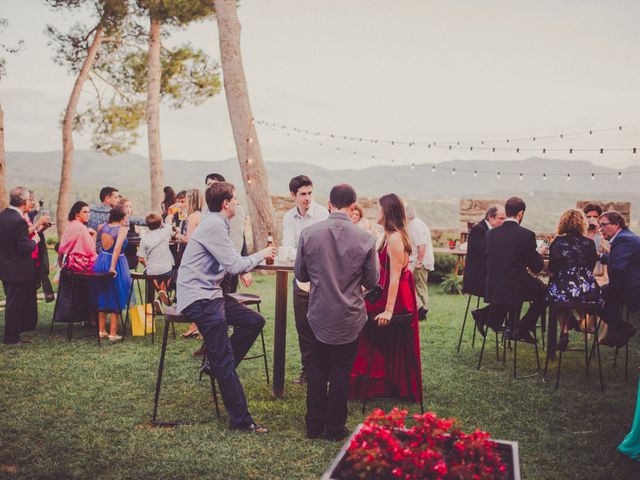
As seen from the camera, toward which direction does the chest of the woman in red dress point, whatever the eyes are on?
to the viewer's left

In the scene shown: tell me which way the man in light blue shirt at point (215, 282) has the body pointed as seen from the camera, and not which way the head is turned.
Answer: to the viewer's right

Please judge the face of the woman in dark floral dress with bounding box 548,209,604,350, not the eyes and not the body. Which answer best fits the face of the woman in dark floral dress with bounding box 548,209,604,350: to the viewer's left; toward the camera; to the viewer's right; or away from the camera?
away from the camera

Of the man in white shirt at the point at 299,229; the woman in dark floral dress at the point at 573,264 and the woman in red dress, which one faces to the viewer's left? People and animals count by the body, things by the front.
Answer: the woman in red dress

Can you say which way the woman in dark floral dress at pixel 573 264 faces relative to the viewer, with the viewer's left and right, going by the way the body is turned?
facing away from the viewer

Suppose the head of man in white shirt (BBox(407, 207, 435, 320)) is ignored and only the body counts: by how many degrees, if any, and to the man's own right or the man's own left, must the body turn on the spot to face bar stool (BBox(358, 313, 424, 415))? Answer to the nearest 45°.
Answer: approximately 90° to the man's own left

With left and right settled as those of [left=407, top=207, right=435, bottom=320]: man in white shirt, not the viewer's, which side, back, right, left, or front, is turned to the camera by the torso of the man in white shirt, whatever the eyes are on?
left

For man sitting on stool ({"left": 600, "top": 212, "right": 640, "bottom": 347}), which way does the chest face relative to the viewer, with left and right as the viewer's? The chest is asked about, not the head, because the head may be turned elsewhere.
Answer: facing to the left of the viewer

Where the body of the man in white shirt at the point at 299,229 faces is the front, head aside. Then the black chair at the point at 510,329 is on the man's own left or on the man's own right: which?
on the man's own left

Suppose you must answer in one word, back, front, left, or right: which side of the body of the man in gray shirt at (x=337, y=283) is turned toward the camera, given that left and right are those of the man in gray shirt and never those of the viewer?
back

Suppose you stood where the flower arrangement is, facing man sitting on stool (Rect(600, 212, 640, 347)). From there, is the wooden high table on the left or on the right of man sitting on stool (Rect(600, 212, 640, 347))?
left

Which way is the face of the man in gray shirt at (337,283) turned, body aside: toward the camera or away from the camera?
away from the camera

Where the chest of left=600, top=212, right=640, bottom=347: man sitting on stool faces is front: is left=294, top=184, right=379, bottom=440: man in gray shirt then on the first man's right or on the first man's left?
on the first man's left

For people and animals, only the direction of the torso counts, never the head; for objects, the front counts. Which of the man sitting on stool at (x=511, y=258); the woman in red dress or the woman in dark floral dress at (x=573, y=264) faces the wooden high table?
the woman in red dress

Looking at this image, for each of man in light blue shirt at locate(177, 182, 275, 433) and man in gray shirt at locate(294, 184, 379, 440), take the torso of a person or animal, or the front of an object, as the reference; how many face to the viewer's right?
1

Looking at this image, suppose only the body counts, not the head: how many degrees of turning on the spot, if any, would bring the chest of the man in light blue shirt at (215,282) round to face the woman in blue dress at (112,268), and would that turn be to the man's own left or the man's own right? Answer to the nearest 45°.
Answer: approximately 90° to the man's own left

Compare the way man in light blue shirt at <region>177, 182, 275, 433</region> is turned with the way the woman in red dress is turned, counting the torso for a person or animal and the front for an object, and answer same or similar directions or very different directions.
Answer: very different directions
